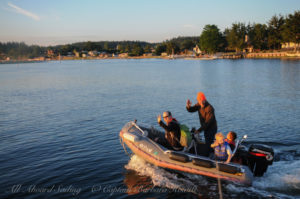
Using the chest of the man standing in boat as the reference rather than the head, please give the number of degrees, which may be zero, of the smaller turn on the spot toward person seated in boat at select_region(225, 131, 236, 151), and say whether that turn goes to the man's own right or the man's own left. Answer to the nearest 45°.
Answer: approximately 90° to the man's own left

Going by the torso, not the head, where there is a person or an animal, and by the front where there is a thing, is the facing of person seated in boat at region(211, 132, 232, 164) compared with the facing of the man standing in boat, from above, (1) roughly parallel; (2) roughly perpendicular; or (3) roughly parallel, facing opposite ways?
roughly parallel

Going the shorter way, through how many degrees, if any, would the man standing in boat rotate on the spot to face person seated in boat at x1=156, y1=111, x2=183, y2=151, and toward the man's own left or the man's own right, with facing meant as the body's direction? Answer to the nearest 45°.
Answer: approximately 45° to the man's own right

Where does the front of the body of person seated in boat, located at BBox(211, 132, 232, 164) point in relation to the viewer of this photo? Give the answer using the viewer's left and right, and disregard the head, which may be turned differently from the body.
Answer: facing the viewer and to the left of the viewer

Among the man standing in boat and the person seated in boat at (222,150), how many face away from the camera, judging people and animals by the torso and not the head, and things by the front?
0
